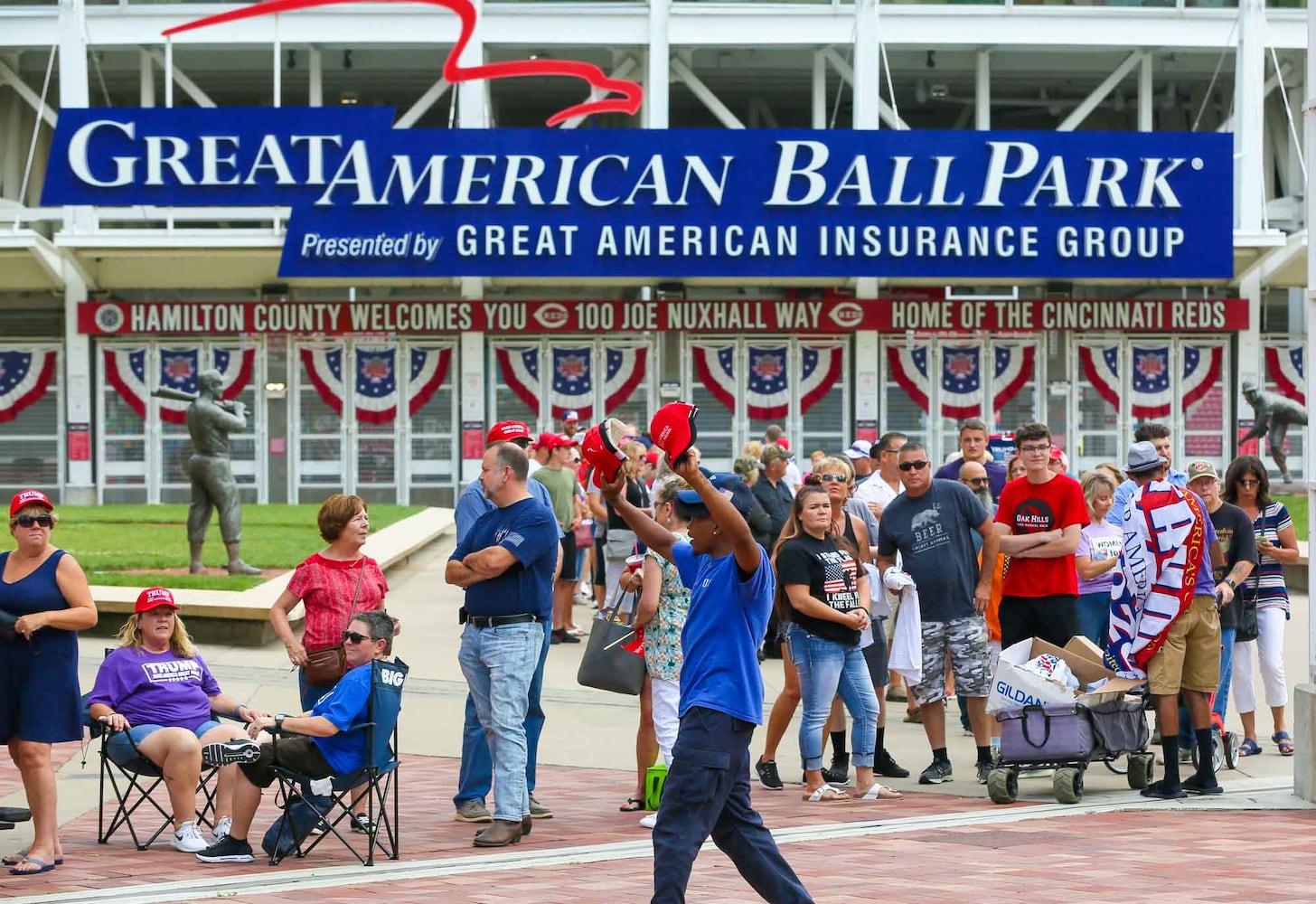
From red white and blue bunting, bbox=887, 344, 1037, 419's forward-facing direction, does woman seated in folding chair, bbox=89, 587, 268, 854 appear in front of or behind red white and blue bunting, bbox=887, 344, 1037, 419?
in front

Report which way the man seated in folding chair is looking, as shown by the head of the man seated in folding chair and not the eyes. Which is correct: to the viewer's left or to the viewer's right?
to the viewer's left

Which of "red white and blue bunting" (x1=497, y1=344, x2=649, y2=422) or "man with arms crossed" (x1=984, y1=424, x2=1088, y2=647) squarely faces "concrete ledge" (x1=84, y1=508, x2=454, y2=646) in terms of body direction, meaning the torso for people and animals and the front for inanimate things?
the red white and blue bunting

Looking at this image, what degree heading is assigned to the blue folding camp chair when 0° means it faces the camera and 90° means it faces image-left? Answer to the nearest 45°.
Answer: approximately 90°

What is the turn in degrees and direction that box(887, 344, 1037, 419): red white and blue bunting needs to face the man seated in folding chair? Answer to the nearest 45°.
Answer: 0° — it already faces them

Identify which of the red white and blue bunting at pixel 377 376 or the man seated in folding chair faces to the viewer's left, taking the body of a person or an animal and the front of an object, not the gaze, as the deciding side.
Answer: the man seated in folding chair

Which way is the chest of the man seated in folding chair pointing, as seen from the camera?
to the viewer's left

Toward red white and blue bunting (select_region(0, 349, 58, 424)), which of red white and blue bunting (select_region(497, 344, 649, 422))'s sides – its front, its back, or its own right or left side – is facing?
right

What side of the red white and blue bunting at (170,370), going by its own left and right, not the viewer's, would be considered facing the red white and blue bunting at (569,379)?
left

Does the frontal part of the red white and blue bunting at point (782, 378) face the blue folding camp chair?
yes
